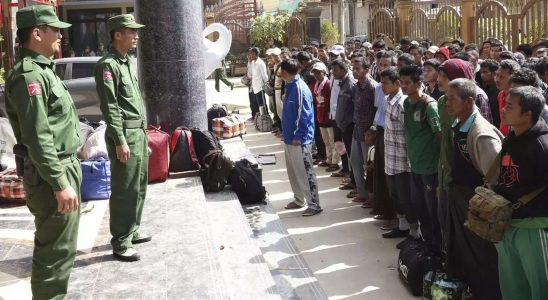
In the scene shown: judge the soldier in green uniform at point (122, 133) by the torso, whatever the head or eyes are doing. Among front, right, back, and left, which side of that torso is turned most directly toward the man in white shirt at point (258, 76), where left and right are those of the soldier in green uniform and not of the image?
left

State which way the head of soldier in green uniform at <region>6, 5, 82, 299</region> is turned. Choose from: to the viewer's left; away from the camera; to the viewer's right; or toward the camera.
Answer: to the viewer's right

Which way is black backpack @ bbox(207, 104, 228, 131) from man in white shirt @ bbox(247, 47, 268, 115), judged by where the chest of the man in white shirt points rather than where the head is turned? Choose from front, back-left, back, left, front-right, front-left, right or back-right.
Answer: front-left

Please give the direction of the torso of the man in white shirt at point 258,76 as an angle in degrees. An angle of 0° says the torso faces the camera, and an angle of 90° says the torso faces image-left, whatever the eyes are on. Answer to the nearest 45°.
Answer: approximately 45°

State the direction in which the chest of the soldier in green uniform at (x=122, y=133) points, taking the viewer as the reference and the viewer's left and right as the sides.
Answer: facing to the right of the viewer

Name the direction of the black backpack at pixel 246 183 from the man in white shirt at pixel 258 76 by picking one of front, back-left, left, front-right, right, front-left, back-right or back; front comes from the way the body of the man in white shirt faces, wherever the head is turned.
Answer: front-left

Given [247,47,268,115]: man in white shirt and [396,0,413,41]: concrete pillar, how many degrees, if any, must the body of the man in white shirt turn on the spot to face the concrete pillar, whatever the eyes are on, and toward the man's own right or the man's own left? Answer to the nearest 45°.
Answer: approximately 180°

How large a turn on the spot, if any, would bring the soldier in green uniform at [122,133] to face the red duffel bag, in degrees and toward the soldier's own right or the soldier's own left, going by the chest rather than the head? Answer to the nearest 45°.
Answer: approximately 90° to the soldier's own left

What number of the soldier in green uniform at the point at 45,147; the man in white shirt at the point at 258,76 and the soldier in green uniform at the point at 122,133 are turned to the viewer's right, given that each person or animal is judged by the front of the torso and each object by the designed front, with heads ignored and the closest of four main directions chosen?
2

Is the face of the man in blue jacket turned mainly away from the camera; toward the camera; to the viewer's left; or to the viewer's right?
to the viewer's left

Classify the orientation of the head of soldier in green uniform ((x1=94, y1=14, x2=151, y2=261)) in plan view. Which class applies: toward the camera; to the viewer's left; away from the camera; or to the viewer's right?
to the viewer's right

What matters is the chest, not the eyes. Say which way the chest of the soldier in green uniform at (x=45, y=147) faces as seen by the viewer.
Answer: to the viewer's right
